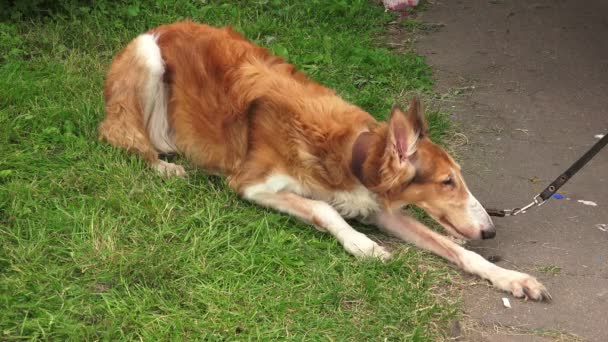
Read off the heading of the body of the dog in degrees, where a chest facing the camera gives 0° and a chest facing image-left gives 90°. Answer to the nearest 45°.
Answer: approximately 315°
